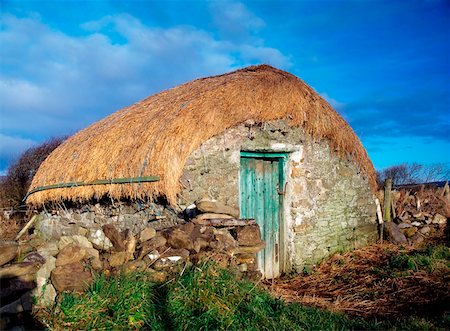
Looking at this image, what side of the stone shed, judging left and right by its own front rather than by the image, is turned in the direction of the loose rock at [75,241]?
right

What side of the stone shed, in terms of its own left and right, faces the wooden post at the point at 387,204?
left

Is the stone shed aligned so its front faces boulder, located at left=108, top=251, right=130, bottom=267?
no

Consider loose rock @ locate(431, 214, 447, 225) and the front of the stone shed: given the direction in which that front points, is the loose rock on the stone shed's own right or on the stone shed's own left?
on the stone shed's own left

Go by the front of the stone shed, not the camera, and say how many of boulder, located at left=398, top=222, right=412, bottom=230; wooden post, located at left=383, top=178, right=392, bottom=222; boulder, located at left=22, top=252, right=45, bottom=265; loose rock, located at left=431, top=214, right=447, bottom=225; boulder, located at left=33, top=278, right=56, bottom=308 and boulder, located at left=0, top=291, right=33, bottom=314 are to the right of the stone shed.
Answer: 3

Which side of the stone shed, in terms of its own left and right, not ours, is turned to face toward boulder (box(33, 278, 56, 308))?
right

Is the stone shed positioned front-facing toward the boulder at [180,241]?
no

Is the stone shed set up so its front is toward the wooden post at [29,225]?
no

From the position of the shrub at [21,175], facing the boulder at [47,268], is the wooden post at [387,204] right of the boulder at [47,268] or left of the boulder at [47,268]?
left

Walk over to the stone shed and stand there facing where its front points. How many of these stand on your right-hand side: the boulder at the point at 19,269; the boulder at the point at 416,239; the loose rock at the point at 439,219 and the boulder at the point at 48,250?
2

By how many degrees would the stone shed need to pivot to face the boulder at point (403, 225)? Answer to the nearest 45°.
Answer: approximately 90° to its left

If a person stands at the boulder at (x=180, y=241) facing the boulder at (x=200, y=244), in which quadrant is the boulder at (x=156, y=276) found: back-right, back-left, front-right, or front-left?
back-right

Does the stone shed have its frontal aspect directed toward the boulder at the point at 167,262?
no

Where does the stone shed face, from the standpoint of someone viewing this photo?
facing the viewer and to the right of the viewer

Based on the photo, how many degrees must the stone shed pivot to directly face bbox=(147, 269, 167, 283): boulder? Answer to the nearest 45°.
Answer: approximately 90° to its right

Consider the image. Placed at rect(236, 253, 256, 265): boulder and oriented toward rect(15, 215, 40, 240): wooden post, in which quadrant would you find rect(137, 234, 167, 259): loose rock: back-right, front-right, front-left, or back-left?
front-left

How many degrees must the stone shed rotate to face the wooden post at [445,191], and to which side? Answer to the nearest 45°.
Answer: approximately 90° to its left

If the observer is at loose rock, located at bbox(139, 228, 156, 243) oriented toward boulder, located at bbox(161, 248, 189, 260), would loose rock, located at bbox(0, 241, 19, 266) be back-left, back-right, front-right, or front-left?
back-right
